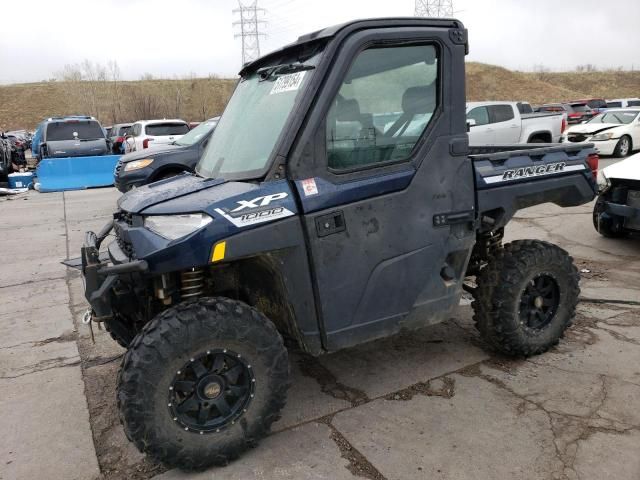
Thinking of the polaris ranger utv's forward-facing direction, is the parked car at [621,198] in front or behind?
behind

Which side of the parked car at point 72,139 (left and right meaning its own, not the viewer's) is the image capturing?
back

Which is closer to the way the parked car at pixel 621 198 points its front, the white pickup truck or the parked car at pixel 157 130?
the parked car

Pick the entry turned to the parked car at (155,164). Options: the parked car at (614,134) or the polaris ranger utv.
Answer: the parked car at (614,134)

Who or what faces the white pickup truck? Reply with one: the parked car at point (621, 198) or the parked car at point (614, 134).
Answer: the parked car at point (614, 134)

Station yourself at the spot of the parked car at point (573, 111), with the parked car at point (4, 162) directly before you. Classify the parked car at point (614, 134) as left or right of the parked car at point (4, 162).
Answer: left

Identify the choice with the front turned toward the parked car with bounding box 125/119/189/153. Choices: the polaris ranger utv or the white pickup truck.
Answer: the white pickup truck

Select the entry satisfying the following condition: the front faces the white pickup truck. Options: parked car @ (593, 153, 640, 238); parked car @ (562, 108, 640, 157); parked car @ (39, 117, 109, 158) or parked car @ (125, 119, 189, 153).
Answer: parked car @ (562, 108, 640, 157)

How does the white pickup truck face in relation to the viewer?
to the viewer's left

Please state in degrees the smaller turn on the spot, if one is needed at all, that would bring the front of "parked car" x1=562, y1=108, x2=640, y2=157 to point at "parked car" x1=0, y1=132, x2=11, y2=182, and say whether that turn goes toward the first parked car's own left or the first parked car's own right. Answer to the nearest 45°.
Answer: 0° — it already faces it

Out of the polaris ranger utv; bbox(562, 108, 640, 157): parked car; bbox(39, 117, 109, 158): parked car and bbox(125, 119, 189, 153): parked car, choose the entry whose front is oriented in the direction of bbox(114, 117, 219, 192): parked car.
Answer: bbox(562, 108, 640, 157): parked car

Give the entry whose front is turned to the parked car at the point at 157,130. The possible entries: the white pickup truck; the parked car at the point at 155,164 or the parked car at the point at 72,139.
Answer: the white pickup truck

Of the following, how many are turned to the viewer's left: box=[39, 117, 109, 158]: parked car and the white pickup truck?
1

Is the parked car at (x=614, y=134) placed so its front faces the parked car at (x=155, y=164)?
yes
